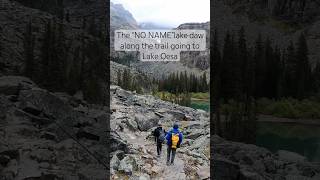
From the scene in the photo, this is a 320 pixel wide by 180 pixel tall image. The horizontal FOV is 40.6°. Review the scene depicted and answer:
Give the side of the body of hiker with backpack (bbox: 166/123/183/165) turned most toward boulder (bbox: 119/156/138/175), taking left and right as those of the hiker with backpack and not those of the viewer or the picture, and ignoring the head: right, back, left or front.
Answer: left

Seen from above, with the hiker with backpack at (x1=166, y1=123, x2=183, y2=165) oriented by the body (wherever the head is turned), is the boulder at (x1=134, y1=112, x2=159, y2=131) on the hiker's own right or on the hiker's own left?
on the hiker's own left

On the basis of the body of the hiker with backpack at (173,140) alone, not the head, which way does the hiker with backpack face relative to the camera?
away from the camera
